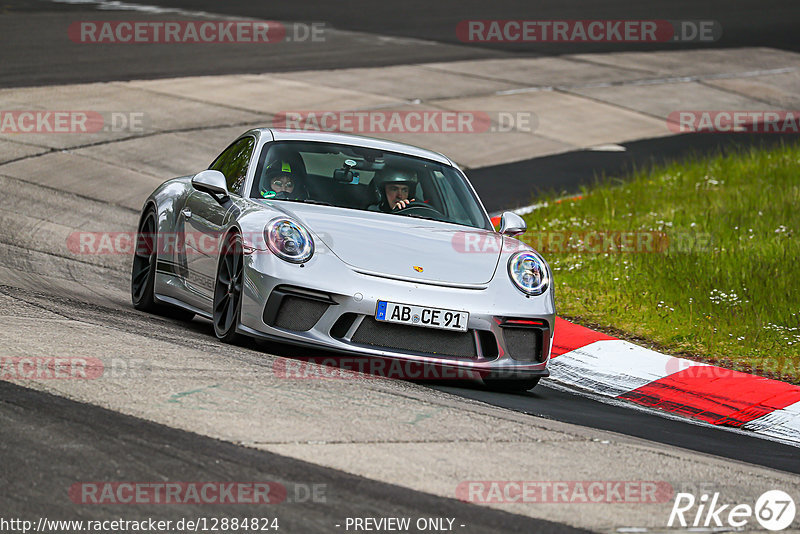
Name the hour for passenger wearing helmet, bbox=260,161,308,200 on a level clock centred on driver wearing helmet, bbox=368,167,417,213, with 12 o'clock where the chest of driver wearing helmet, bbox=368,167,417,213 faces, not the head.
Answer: passenger wearing helmet, bbox=260,161,308,200 is roughly at 4 o'clock from driver wearing helmet, bbox=368,167,417,213.

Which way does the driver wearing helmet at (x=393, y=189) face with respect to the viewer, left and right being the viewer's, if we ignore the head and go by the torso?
facing the viewer and to the right of the viewer

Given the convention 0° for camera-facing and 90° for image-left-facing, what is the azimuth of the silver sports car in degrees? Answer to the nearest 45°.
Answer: approximately 315°
